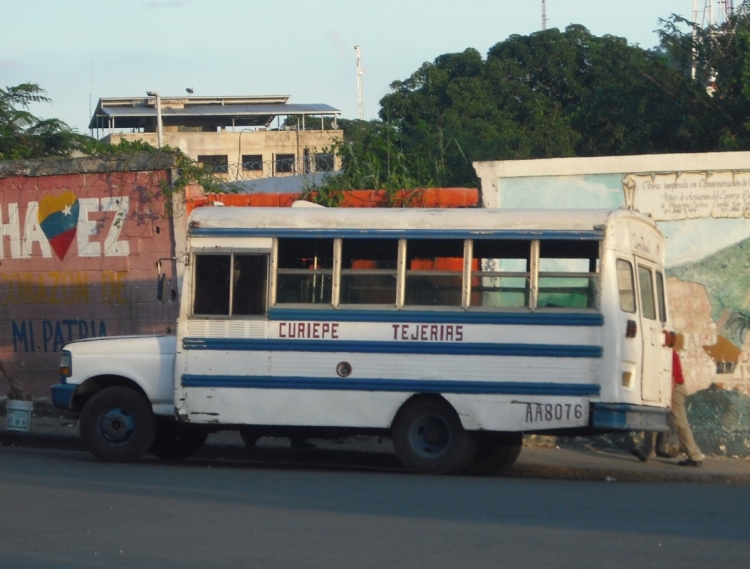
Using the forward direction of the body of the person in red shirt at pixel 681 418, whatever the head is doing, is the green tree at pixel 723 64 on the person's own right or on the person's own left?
on the person's own right

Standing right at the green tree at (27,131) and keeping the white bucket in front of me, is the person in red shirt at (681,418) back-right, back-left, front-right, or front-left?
front-left

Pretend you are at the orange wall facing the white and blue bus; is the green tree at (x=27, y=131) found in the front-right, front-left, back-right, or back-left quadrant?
back-right

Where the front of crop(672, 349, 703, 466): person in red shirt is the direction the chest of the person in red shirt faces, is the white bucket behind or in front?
in front

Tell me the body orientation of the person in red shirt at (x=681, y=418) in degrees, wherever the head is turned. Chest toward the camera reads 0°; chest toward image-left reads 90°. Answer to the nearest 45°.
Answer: approximately 90°

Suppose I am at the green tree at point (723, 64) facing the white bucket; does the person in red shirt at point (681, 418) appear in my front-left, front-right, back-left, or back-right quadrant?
front-left

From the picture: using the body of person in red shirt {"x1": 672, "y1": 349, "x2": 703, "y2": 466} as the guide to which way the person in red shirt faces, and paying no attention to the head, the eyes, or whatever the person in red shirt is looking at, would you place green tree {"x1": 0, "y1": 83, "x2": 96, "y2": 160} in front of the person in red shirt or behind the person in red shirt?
in front

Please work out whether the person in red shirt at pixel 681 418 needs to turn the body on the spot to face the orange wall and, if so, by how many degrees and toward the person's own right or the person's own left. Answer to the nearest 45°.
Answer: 0° — they already face it

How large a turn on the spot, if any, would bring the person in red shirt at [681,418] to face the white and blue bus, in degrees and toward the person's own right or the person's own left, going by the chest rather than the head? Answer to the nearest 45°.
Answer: approximately 45° to the person's own left

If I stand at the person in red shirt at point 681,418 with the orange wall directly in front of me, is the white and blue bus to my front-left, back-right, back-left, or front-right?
front-left
